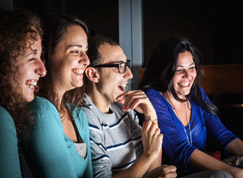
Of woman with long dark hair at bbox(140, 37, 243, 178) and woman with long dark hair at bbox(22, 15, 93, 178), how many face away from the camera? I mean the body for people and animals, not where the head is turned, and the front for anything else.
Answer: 0

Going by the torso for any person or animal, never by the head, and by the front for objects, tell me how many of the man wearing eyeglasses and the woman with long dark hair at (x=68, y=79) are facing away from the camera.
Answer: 0

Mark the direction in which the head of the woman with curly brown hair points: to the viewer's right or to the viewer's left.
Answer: to the viewer's right

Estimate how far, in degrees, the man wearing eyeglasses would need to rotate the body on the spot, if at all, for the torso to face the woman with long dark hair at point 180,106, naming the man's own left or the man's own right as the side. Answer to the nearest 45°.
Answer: approximately 90° to the man's own left

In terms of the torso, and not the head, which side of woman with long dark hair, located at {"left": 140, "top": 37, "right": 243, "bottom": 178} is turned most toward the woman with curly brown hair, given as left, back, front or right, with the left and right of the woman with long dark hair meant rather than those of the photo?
right

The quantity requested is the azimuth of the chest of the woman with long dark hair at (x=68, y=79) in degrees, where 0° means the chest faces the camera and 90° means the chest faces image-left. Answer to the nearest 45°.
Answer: approximately 315°

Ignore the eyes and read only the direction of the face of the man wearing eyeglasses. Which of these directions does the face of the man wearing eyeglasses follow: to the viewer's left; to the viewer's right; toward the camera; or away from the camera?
to the viewer's right

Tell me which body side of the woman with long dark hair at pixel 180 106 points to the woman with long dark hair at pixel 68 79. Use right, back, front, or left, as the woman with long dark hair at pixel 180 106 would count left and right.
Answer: right

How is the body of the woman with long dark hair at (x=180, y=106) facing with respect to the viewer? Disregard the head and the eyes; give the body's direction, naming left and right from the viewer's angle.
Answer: facing the viewer and to the right of the viewer

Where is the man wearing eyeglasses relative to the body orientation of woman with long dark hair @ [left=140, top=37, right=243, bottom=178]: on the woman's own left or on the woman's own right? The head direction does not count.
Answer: on the woman's own right

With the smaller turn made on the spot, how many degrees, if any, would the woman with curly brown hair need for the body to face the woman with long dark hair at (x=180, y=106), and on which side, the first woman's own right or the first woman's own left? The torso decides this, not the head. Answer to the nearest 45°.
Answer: approximately 45° to the first woman's own left
